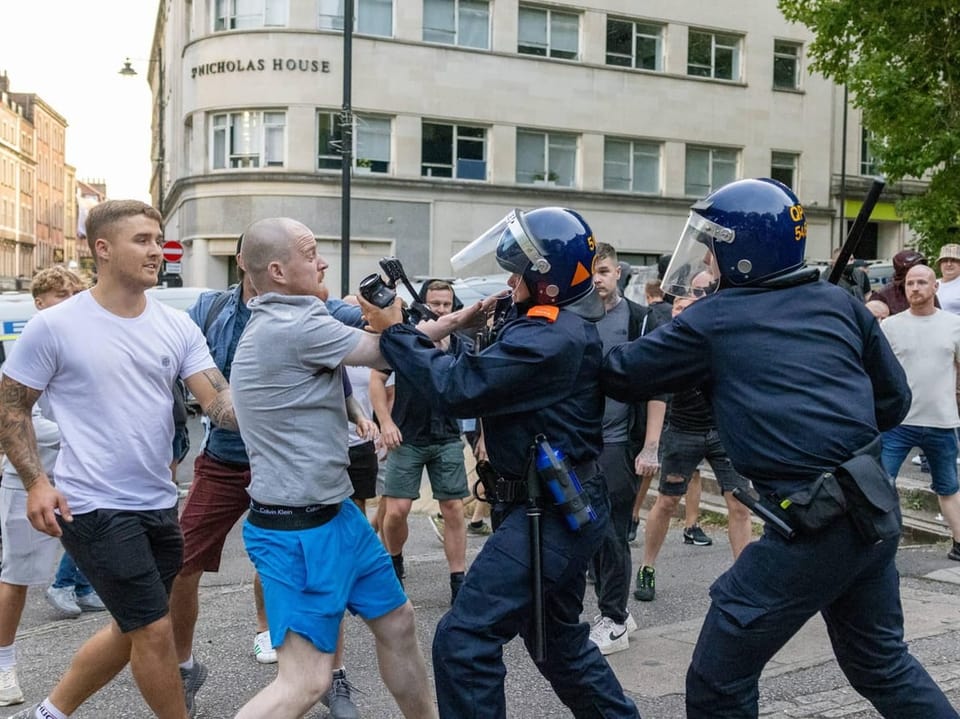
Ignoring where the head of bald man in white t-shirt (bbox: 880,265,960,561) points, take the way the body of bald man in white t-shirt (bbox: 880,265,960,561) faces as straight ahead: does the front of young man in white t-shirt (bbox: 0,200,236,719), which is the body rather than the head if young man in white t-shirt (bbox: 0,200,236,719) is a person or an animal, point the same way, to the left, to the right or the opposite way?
to the left

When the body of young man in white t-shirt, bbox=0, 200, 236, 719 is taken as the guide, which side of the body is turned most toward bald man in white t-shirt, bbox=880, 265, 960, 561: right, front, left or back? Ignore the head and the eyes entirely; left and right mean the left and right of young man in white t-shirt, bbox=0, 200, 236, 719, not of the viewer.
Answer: left

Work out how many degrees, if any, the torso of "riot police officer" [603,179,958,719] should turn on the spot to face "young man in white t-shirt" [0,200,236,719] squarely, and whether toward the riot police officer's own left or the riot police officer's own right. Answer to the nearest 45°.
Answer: approximately 45° to the riot police officer's own left

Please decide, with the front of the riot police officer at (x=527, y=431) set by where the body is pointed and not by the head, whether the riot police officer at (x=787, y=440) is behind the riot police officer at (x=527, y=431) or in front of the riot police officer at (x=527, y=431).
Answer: behind

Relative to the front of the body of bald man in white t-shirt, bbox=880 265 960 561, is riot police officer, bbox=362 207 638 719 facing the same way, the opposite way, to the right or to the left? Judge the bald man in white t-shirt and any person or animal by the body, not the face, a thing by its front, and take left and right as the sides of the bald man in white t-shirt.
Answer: to the right

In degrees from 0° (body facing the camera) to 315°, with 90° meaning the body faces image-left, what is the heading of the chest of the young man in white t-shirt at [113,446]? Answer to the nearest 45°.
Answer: approximately 315°

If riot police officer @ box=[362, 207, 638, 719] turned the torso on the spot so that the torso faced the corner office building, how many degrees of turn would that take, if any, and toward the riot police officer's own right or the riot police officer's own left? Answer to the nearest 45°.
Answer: approximately 90° to the riot police officer's own right

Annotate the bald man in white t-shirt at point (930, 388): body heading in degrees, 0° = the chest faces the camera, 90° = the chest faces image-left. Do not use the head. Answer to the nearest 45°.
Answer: approximately 0°

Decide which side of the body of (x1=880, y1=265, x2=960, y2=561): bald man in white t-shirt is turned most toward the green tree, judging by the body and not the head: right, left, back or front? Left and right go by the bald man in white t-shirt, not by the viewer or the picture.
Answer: back

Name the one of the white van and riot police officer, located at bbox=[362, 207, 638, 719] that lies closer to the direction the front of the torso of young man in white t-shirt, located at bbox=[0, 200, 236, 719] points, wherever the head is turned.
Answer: the riot police officer

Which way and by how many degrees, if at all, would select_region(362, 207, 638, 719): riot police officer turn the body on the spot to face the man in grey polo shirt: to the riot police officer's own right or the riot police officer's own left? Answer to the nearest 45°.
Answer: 0° — they already face them

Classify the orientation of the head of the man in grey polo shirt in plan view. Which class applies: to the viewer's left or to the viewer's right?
to the viewer's right

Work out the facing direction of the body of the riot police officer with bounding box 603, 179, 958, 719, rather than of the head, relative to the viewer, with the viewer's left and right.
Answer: facing away from the viewer and to the left of the viewer

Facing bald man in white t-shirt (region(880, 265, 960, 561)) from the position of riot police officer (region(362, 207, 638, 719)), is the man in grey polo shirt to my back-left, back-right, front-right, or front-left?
back-left

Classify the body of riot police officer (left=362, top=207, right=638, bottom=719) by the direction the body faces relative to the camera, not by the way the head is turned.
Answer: to the viewer's left
